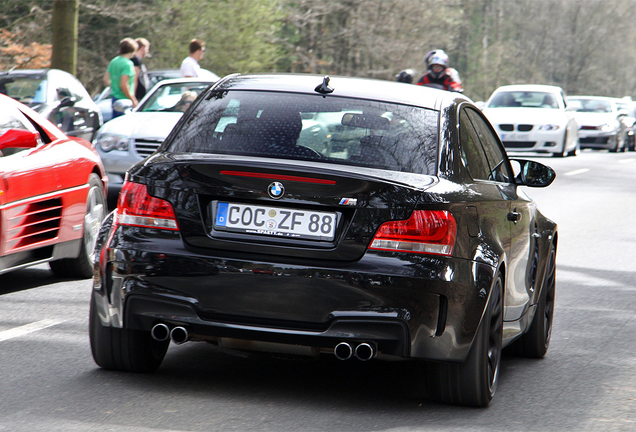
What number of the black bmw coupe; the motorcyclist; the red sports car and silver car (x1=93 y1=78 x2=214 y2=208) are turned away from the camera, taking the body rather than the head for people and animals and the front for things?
1

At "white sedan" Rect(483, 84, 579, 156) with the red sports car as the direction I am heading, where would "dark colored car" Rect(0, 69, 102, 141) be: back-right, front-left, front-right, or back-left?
front-right

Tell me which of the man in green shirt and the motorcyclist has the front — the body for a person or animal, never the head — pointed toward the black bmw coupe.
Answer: the motorcyclist

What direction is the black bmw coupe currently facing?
away from the camera

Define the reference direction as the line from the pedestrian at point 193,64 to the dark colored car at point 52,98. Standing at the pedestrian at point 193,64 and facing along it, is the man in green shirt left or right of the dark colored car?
right

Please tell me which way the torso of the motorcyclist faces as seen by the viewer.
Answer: toward the camera

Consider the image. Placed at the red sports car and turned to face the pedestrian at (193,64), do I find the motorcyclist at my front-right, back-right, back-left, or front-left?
front-right
